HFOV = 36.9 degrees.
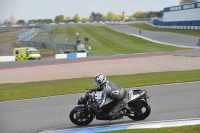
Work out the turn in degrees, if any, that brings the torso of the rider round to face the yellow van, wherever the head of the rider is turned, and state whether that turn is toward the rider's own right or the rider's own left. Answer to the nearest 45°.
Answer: approximately 90° to the rider's own right

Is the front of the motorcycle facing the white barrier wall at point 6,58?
no

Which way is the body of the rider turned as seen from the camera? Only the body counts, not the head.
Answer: to the viewer's left

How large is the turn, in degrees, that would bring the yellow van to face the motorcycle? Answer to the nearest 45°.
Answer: approximately 45° to its right

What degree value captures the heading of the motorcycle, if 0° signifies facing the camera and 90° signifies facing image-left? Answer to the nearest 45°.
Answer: approximately 90°

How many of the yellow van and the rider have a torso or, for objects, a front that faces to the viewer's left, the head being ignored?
1

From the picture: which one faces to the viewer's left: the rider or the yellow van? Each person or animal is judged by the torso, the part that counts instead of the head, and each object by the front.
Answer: the rider

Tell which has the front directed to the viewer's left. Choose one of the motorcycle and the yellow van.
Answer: the motorcycle
